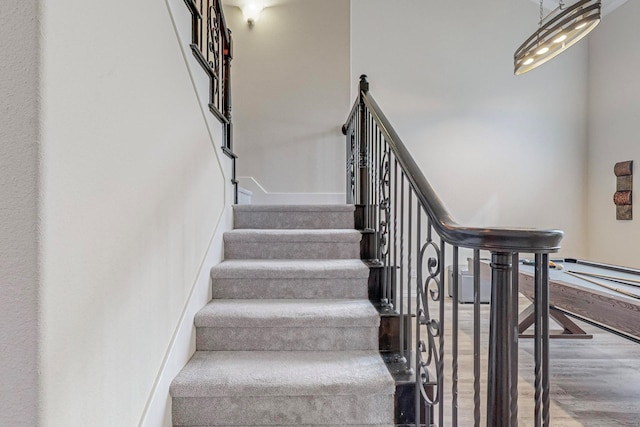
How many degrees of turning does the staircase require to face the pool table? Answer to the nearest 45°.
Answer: approximately 90° to its left

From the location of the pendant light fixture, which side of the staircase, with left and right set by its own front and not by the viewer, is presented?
left

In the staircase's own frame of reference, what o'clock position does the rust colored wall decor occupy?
The rust colored wall decor is roughly at 8 o'clock from the staircase.

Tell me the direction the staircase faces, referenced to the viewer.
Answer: facing the viewer
